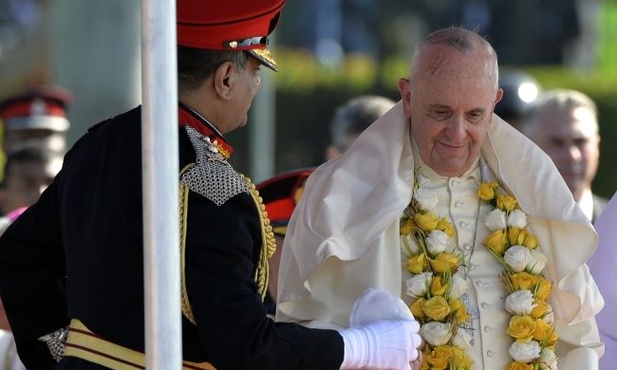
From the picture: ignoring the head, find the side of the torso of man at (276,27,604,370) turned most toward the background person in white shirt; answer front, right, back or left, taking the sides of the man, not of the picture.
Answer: back

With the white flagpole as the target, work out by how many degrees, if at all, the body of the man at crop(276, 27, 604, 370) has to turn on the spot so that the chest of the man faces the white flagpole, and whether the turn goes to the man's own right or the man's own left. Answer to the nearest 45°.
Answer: approximately 45° to the man's own right

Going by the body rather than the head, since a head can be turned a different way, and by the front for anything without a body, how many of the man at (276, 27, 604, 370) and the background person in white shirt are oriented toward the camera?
2

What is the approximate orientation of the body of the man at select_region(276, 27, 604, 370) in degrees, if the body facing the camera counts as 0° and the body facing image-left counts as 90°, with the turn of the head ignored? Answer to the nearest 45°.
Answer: approximately 0°

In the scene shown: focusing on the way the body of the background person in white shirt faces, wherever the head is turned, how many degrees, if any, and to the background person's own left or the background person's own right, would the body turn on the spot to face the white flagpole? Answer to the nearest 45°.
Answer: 0° — they already face it

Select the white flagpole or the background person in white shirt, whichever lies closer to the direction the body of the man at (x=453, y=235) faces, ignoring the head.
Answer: the white flagpole

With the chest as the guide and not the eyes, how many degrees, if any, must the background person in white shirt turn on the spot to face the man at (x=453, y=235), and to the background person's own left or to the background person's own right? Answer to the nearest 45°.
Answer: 0° — they already face them

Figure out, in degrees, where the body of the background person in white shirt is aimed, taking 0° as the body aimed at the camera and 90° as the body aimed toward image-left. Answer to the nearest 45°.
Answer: approximately 0°
